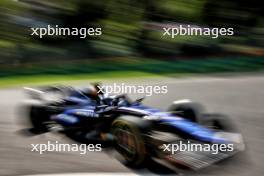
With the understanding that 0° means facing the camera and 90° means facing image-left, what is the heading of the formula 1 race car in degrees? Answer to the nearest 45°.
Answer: approximately 315°
